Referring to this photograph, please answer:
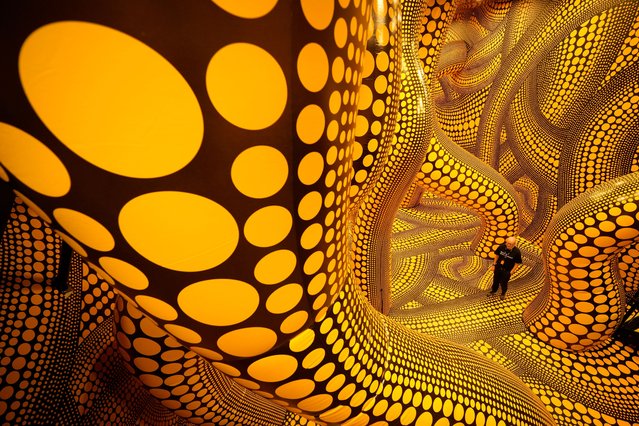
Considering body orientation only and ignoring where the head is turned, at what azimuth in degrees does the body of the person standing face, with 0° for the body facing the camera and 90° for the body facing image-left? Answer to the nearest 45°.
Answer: approximately 45°
